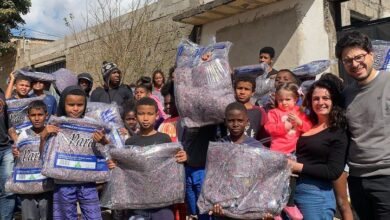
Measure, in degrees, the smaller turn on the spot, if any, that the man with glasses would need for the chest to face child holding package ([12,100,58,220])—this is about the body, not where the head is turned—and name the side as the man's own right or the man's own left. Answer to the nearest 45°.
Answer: approximately 90° to the man's own right

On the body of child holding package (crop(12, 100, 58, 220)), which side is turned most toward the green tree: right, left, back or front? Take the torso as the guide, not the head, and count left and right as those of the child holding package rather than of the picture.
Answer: back

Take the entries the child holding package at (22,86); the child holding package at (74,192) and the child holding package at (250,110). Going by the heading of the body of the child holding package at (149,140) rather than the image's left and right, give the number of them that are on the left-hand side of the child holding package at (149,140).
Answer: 1

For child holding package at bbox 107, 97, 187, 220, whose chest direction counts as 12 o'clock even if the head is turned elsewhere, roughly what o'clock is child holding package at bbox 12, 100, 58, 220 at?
child holding package at bbox 12, 100, 58, 220 is roughly at 4 o'clock from child holding package at bbox 107, 97, 187, 220.

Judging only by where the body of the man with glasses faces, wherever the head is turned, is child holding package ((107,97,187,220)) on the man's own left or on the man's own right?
on the man's own right

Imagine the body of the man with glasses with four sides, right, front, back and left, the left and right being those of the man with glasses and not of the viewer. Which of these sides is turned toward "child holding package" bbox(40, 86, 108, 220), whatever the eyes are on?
right

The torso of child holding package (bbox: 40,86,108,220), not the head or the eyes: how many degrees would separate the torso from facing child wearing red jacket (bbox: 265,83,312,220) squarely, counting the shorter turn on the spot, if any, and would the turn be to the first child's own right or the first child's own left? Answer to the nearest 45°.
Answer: approximately 45° to the first child's own left

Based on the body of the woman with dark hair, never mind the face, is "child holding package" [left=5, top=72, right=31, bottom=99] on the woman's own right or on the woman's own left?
on the woman's own right
